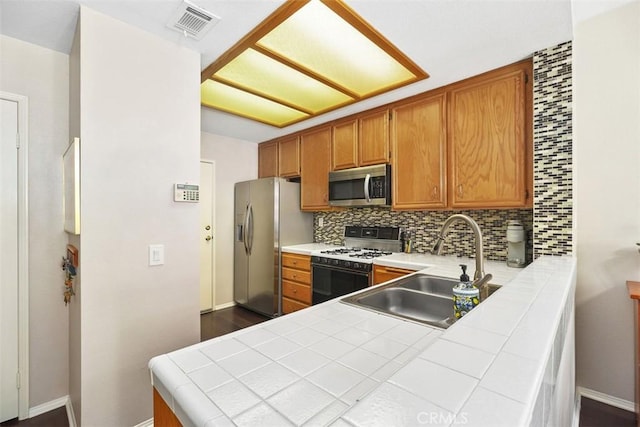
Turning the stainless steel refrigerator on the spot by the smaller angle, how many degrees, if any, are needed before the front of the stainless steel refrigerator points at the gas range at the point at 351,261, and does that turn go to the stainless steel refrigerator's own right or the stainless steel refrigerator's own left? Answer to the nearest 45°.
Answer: approximately 90° to the stainless steel refrigerator's own left

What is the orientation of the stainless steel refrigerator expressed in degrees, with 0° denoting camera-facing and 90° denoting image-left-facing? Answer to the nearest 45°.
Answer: approximately 45°

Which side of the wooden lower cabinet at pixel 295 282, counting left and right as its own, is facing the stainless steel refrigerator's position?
right

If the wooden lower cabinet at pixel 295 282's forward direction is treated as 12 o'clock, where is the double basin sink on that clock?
The double basin sink is roughly at 10 o'clock from the wooden lower cabinet.
